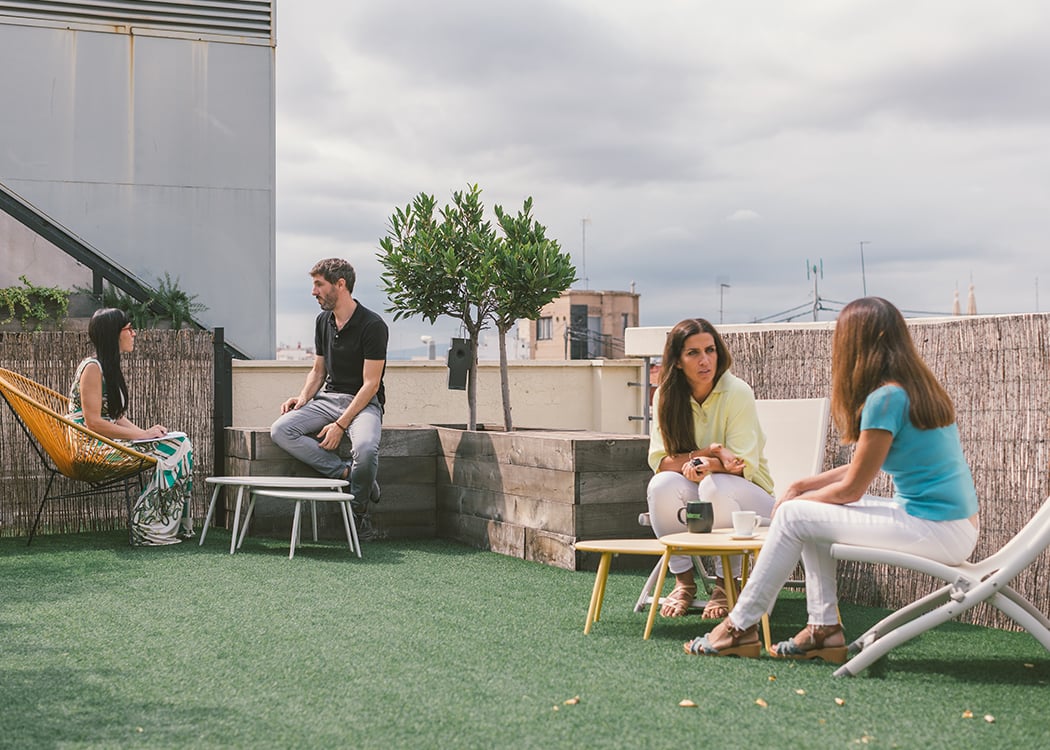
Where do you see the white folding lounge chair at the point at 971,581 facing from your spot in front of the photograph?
facing to the left of the viewer

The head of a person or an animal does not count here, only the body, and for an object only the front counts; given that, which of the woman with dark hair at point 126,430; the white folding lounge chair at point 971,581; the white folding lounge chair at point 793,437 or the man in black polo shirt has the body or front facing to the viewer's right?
the woman with dark hair

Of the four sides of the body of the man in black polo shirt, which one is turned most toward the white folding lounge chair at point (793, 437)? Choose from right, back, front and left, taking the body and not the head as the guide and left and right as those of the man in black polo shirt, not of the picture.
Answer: left

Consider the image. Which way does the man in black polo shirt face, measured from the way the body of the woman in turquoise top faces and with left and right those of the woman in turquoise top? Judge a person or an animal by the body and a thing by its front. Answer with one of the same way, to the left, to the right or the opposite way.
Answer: to the left

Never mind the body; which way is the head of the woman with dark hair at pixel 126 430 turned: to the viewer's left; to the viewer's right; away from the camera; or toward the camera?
to the viewer's right

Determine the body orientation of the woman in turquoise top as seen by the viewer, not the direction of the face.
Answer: to the viewer's left

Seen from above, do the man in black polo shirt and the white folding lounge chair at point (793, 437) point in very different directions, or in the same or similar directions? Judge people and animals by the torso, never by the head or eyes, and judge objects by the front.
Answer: same or similar directions

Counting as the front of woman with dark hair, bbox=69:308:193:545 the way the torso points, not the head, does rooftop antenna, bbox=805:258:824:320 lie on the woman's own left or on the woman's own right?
on the woman's own left

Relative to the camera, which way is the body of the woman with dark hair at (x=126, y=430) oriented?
to the viewer's right

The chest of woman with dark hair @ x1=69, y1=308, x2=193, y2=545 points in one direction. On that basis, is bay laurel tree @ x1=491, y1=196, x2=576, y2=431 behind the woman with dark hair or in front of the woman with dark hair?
in front

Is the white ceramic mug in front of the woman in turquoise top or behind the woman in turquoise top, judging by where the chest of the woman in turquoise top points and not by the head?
in front

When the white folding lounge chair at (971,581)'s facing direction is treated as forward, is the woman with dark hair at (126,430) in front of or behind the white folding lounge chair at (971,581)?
in front

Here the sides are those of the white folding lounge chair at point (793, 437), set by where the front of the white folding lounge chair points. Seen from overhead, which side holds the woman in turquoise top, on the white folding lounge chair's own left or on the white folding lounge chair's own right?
on the white folding lounge chair's own left

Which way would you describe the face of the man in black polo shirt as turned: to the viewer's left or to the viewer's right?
to the viewer's left

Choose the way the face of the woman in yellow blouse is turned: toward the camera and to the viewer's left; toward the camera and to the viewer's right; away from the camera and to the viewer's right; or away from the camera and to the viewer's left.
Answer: toward the camera and to the viewer's right

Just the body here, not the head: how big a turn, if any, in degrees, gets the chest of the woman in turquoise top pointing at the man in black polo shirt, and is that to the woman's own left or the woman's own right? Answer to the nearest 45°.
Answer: approximately 45° to the woman's own right
